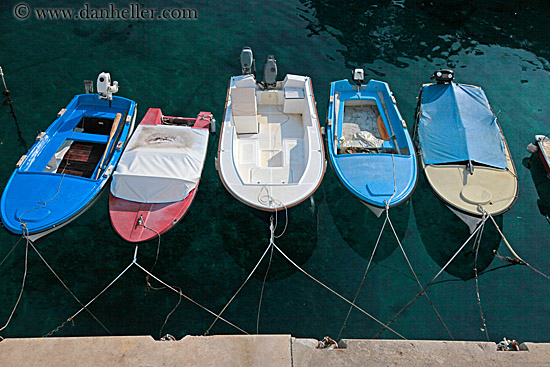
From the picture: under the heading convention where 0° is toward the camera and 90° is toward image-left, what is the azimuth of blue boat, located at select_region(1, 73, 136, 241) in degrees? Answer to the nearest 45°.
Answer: approximately 45°

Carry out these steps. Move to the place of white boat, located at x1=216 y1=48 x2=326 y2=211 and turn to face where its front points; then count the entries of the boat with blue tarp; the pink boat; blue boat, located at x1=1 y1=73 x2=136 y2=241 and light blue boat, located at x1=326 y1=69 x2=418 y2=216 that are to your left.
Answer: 2

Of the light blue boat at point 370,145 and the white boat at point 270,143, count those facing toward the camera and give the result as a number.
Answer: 2

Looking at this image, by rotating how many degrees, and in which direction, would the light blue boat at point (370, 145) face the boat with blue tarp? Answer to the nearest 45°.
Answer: approximately 90° to its left

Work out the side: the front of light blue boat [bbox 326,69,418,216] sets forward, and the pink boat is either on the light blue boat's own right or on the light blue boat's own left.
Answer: on the light blue boat's own right

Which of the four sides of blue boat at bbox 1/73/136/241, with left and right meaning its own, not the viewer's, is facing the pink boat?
left

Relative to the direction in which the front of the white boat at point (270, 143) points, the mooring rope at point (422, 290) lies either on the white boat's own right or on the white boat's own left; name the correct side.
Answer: on the white boat's own left

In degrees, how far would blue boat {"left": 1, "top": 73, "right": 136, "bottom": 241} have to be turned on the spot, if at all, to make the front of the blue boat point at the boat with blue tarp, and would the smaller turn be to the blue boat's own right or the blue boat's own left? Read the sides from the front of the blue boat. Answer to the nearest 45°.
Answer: approximately 90° to the blue boat's own left

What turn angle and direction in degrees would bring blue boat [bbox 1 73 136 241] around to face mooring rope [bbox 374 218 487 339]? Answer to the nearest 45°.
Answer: approximately 90° to its left

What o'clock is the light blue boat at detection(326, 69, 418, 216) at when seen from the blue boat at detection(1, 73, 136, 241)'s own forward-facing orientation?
The light blue boat is roughly at 8 o'clock from the blue boat.

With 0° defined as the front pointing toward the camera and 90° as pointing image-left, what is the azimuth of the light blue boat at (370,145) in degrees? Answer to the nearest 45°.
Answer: approximately 0°

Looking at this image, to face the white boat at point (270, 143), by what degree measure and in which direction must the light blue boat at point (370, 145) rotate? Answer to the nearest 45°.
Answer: approximately 90° to its right

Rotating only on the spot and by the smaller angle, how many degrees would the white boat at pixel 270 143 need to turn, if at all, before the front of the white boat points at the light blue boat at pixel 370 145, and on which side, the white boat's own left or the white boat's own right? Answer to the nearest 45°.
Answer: approximately 90° to the white boat's own left
